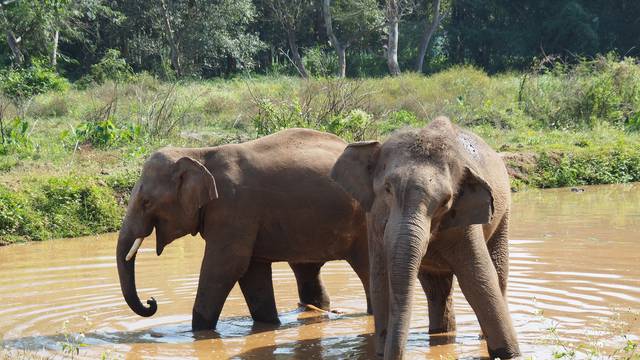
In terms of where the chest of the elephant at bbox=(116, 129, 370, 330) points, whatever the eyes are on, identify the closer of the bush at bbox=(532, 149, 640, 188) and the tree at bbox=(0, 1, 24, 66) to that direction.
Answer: the tree

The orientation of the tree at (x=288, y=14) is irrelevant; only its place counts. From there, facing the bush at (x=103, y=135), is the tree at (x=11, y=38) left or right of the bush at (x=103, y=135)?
right

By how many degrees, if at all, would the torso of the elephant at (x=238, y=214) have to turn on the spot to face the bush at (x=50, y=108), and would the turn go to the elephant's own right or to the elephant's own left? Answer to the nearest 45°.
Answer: approximately 90° to the elephant's own right

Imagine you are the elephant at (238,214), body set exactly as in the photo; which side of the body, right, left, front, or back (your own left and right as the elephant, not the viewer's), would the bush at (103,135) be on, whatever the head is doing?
right

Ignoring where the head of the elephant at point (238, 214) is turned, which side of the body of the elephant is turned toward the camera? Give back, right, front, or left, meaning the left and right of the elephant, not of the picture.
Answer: left

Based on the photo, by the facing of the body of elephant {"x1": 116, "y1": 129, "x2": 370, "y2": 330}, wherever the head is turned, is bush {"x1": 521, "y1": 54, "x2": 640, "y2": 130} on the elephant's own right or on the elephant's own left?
on the elephant's own right

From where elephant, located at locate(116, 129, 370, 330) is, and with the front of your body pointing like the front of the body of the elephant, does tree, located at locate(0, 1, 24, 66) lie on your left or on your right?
on your right

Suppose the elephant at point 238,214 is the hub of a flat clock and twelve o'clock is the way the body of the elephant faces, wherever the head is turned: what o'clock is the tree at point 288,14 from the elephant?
The tree is roughly at 3 o'clock from the elephant.

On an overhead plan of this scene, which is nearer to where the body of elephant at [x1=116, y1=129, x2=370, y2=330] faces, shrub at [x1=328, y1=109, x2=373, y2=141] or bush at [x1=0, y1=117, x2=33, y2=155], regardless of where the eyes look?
the bush

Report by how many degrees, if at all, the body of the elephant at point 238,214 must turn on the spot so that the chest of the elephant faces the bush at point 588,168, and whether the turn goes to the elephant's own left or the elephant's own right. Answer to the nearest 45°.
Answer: approximately 135° to the elephant's own right
